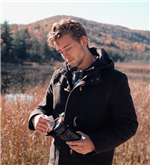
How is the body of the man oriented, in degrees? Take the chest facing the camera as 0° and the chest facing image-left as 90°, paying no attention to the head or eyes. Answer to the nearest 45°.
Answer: approximately 45°

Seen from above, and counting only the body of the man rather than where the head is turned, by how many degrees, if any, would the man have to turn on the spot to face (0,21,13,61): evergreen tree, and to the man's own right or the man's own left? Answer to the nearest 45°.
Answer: approximately 135° to the man's own right

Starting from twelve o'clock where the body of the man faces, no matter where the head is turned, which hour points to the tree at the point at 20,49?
The tree is roughly at 4 o'clock from the man.

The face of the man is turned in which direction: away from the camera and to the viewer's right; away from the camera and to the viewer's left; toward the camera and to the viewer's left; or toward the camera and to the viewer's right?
toward the camera and to the viewer's left
